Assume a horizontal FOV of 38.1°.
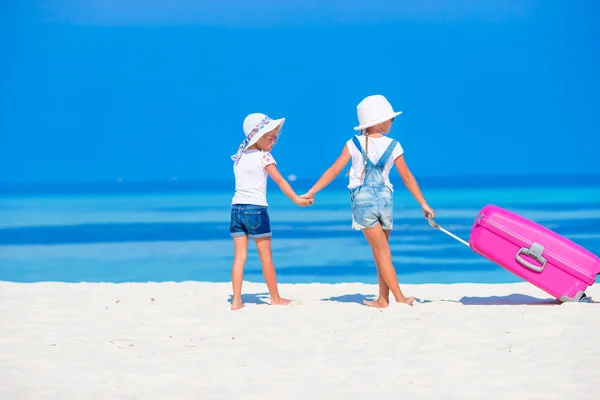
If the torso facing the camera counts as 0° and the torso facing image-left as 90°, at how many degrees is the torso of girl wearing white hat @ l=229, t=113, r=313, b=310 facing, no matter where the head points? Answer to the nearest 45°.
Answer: approximately 225°

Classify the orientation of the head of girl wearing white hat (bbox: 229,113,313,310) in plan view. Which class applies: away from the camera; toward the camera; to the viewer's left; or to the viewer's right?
to the viewer's right

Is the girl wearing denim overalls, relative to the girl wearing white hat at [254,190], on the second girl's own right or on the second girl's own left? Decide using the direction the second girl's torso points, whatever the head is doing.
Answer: on the second girl's own right

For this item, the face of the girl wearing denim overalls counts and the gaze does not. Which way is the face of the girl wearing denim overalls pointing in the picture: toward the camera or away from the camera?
away from the camera
